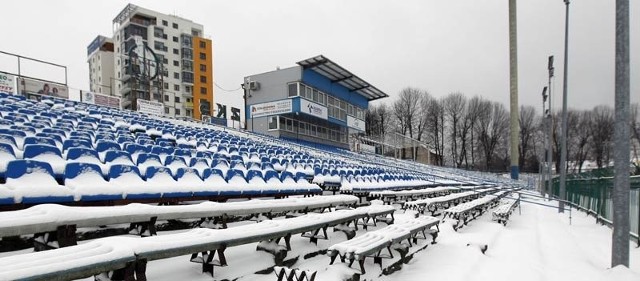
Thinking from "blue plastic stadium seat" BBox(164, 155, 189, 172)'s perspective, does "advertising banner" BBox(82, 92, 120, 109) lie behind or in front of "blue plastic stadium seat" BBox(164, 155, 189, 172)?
behind

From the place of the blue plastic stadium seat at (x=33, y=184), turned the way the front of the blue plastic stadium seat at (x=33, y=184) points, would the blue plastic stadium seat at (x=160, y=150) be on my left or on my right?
on my left

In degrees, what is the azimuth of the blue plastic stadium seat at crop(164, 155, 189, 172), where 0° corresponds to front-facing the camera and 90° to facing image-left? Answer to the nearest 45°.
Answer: approximately 315°

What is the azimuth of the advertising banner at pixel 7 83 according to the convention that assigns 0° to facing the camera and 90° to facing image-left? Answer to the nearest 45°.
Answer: approximately 315°

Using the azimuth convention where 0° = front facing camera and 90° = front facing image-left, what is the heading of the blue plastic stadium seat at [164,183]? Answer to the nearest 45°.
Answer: approximately 315°

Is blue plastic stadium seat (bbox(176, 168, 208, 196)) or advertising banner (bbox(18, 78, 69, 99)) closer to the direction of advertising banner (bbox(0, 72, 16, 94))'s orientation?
the blue plastic stadium seat

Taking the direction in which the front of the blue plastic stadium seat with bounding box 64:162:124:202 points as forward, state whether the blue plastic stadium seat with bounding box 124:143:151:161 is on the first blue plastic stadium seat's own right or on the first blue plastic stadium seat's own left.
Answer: on the first blue plastic stadium seat's own left
